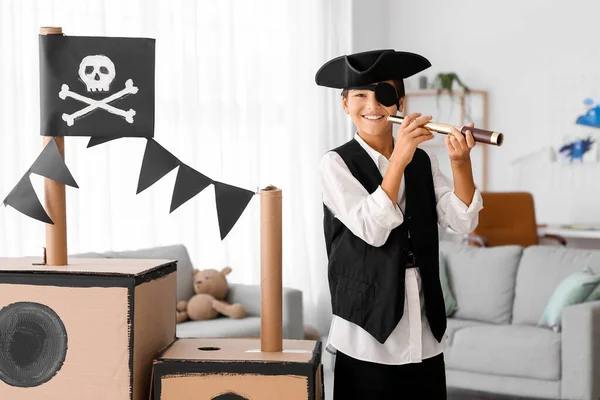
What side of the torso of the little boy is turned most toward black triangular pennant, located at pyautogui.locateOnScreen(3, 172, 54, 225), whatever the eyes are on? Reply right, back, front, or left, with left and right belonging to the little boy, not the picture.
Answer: right

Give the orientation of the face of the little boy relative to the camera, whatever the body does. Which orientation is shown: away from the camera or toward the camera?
toward the camera

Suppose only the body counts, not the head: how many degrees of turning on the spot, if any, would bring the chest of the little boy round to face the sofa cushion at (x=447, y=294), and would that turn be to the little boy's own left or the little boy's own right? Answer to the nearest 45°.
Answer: approximately 135° to the little boy's own left

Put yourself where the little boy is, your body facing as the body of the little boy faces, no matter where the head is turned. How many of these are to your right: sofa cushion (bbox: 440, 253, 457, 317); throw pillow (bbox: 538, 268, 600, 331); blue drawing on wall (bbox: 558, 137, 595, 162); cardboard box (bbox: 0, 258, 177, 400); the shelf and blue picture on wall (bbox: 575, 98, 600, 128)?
1

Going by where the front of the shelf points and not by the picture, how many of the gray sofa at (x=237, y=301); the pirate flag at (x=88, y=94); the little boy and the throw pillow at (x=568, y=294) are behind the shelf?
0

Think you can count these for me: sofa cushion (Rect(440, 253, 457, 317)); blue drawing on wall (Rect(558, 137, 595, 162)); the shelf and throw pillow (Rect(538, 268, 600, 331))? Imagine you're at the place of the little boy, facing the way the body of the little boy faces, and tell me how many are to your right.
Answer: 0

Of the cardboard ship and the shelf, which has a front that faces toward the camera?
the shelf

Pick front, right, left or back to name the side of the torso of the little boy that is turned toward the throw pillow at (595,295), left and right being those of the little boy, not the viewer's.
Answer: left

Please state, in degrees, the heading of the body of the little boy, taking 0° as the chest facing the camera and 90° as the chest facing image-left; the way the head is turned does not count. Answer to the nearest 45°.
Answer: approximately 315°

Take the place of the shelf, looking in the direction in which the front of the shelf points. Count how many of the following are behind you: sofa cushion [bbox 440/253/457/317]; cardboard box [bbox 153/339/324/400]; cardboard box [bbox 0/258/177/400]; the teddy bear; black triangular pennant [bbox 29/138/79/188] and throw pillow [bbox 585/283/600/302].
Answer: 0

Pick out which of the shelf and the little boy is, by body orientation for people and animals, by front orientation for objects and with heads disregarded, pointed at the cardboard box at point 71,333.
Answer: the shelf

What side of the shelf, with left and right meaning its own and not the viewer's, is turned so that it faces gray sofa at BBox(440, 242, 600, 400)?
front

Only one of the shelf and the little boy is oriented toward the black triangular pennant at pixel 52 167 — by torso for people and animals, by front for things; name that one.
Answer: the shelf

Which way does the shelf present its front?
toward the camera

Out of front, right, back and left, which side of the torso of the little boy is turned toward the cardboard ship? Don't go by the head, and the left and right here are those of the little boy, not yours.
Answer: right

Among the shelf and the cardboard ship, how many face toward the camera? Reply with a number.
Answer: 1

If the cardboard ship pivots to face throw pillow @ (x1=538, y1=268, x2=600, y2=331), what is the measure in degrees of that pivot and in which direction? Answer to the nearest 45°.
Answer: approximately 45° to its left
